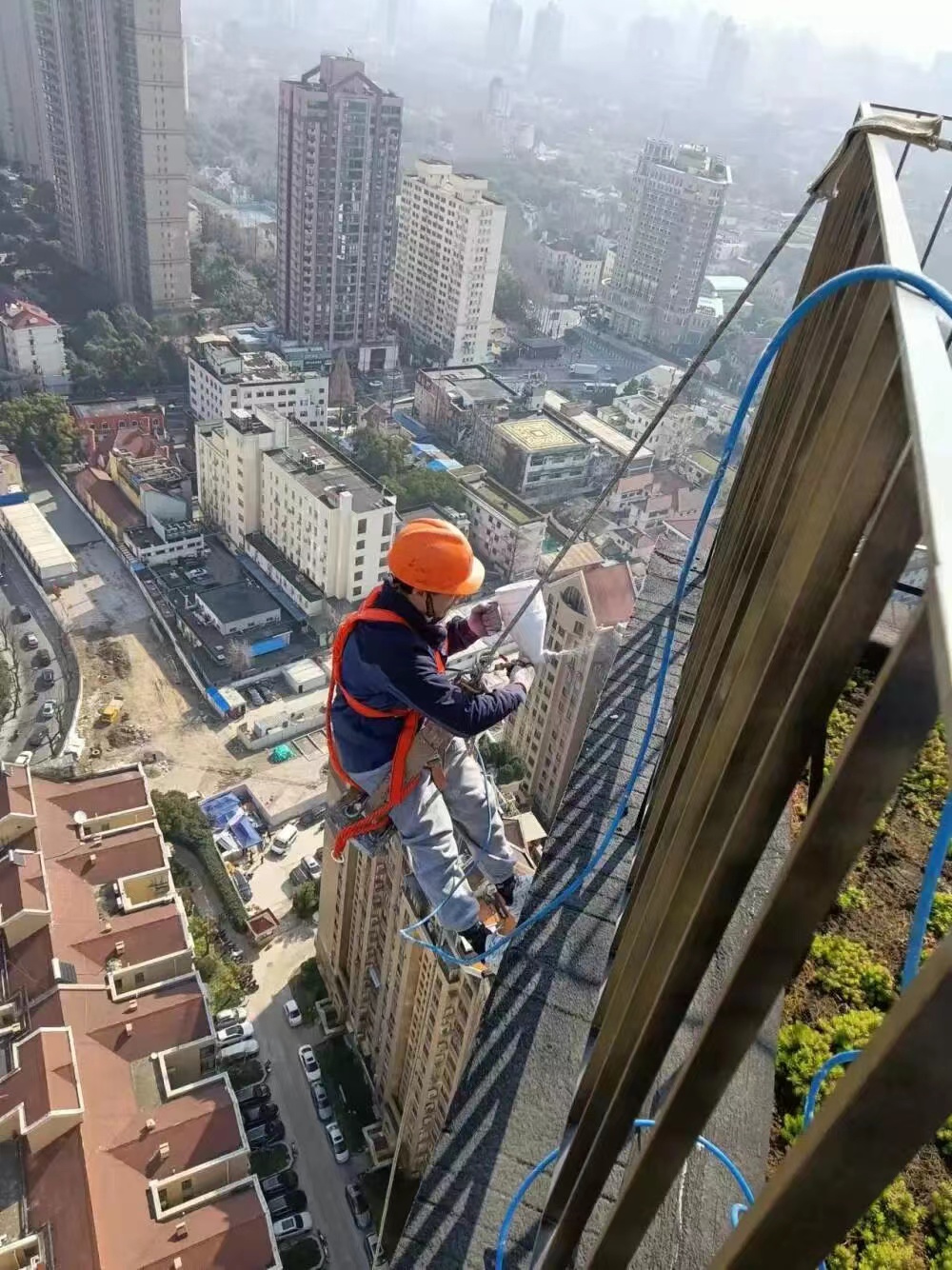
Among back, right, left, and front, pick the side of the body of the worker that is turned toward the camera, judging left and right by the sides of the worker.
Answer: right

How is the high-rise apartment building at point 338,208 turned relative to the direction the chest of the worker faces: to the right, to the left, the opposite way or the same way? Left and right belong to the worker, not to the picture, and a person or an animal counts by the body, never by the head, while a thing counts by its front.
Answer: to the right

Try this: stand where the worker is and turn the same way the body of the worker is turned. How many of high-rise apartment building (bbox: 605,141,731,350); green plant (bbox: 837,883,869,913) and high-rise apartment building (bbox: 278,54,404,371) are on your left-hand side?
2

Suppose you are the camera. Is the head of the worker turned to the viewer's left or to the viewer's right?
to the viewer's right

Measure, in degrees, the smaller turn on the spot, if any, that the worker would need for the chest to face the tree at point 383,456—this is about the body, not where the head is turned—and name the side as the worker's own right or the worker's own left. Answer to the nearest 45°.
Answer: approximately 90° to the worker's own left

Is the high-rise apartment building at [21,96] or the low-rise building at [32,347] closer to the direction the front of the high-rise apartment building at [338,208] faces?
the low-rise building

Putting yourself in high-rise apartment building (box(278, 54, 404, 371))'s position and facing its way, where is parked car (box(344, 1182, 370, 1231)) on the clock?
The parked car is roughly at 12 o'clock from the high-rise apartment building.

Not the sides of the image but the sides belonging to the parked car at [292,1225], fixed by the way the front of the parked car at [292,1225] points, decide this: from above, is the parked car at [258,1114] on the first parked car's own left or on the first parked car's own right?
on the first parked car's own left
